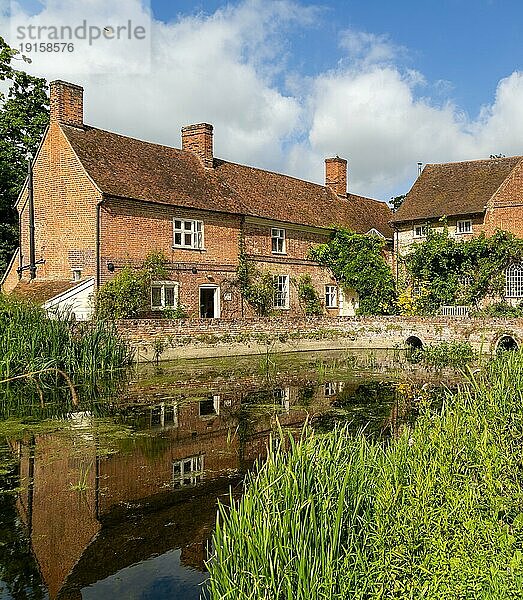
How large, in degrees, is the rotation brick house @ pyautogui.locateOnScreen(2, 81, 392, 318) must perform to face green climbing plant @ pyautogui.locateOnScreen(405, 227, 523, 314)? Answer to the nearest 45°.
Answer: approximately 45° to its left

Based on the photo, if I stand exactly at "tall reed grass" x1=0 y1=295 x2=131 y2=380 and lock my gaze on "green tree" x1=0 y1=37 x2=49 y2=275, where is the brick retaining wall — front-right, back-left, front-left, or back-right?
front-right

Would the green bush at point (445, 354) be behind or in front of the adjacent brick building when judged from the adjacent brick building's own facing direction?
in front

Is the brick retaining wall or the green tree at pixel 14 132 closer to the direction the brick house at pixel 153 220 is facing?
the brick retaining wall

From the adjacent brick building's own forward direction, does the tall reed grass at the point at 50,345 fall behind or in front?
in front

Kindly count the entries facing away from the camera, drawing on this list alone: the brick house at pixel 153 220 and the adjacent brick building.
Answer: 0

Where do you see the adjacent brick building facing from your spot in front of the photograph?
facing the viewer and to the left of the viewer

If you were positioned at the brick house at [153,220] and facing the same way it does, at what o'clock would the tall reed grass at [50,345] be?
The tall reed grass is roughly at 2 o'clock from the brick house.

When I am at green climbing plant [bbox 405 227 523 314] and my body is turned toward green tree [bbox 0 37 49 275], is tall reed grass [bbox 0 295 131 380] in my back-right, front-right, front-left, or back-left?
front-left

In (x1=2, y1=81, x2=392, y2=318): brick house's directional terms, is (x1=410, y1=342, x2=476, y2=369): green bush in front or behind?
in front

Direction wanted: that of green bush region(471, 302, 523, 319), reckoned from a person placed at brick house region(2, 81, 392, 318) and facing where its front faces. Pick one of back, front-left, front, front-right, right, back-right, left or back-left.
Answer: front-left

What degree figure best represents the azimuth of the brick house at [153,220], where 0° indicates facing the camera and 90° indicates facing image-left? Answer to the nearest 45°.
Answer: approximately 315°

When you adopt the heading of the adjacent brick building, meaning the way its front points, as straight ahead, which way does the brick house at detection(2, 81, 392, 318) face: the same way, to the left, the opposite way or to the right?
to the left
